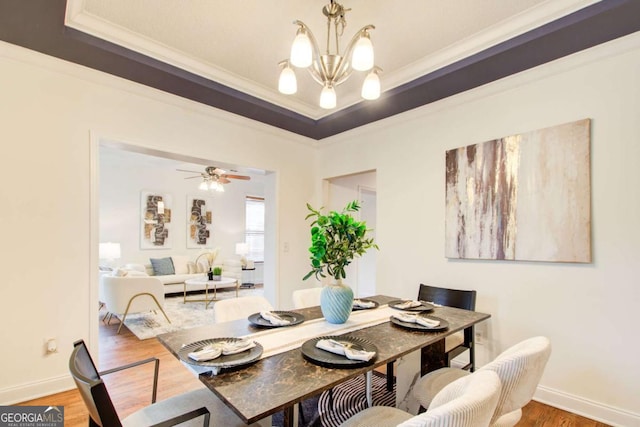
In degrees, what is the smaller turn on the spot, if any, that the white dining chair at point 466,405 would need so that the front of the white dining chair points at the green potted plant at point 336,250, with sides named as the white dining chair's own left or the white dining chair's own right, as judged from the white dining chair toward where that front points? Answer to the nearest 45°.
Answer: approximately 45° to the white dining chair's own right

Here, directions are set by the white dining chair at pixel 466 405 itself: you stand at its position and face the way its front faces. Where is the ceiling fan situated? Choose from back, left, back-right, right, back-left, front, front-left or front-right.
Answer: front-right

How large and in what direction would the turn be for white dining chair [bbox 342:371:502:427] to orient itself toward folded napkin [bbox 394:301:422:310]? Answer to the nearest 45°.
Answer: approximately 90° to its right

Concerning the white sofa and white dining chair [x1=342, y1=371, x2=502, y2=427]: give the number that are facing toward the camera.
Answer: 1

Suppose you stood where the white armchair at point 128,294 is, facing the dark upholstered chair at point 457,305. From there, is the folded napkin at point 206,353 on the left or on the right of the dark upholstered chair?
right

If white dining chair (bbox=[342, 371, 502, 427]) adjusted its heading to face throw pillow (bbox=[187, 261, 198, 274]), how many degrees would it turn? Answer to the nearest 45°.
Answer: approximately 45° to its right

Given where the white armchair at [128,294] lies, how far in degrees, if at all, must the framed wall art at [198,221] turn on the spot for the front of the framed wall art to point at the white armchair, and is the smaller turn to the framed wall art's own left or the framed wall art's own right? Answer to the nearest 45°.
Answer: approximately 45° to the framed wall art's own right

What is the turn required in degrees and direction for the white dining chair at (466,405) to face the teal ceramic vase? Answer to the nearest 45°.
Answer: approximately 45° to its right

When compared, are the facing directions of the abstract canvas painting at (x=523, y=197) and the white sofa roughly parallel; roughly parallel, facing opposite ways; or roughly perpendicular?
roughly perpendicular

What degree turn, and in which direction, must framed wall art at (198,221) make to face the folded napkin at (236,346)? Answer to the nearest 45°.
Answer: approximately 45° to its right

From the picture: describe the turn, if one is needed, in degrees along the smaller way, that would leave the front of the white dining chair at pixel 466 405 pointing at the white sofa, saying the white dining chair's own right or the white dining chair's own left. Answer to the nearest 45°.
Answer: approximately 45° to the white dining chair's own right
